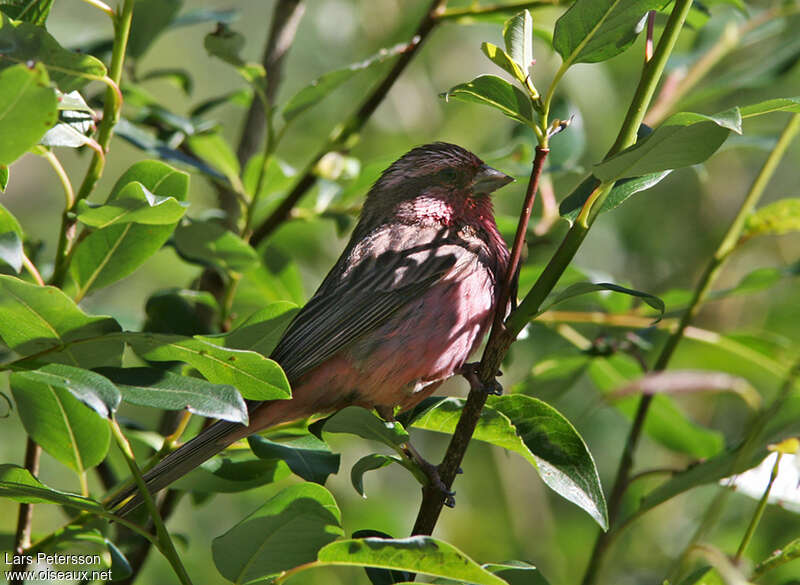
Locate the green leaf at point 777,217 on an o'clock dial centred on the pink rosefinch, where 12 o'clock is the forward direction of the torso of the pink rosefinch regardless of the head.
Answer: The green leaf is roughly at 12 o'clock from the pink rosefinch.

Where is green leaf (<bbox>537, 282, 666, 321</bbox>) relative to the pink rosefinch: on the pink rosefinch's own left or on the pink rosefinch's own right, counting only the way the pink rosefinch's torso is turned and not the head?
on the pink rosefinch's own left

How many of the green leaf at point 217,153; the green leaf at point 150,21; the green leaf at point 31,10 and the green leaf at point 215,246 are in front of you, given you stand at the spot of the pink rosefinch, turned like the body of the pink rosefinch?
0

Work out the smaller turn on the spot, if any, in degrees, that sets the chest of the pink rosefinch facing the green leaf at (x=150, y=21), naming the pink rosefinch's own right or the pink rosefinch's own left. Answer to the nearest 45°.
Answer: approximately 180°

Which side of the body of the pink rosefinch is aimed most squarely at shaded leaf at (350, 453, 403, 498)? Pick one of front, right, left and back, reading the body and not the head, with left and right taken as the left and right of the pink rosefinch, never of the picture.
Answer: right

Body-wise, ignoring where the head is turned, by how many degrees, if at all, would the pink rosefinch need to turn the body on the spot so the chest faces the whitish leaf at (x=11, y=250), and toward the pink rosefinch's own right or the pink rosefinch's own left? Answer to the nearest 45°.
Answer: approximately 135° to the pink rosefinch's own right

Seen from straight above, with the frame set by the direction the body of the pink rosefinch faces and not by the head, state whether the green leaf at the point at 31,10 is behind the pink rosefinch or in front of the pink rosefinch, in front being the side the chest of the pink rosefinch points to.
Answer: behind

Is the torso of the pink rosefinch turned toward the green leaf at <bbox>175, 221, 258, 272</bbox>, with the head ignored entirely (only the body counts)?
no

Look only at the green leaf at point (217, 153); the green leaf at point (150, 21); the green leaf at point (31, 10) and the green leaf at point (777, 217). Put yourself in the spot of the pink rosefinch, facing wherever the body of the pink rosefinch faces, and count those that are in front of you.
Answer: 1

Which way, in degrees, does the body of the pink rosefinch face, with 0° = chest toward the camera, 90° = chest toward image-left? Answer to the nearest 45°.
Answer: approximately 270°
